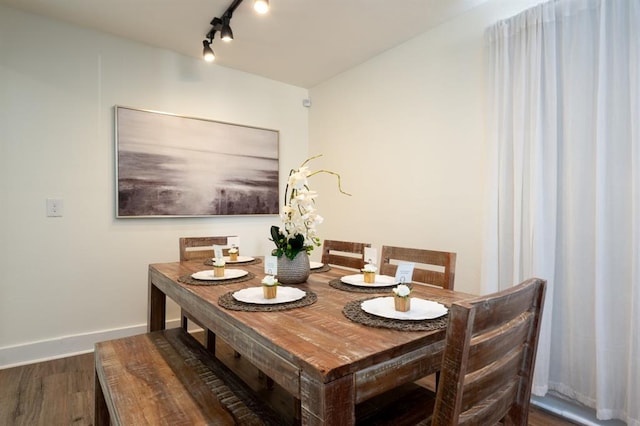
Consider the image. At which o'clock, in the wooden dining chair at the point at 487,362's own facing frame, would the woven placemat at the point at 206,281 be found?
The woven placemat is roughly at 11 o'clock from the wooden dining chair.

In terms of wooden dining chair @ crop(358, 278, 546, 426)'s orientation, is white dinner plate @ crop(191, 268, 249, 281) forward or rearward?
forward

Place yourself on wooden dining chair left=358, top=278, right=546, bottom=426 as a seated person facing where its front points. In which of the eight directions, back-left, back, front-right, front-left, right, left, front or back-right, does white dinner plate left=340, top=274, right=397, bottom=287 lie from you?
front

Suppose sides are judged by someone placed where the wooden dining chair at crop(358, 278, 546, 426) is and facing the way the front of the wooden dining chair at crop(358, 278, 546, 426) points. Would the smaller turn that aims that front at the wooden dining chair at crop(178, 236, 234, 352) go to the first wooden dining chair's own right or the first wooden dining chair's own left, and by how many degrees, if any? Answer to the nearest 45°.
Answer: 0° — it already faces it

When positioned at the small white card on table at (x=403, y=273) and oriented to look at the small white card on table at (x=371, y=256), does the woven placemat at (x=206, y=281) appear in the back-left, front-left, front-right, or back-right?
front-left

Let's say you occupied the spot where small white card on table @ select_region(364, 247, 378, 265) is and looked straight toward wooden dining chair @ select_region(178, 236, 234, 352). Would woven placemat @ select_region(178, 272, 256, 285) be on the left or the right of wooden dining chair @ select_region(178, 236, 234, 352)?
left

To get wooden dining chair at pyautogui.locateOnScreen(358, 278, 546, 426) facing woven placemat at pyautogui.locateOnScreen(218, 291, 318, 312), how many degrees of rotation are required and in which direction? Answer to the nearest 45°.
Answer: approximately 45° to its left

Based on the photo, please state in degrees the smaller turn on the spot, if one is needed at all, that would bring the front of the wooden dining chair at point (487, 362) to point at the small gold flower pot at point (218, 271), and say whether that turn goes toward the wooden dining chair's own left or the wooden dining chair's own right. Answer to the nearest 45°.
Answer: approximately 45° to the wooden dining chair's own left

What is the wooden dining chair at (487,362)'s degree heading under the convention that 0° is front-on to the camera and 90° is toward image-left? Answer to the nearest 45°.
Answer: approximately 135°

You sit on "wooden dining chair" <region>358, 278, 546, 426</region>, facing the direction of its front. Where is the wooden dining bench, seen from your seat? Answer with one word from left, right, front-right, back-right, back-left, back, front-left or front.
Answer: front-left

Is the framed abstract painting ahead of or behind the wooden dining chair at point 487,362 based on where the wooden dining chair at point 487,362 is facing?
ahead

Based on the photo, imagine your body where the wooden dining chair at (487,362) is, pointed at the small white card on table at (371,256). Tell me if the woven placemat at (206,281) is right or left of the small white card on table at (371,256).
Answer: left
